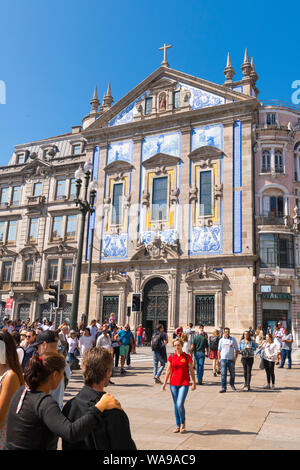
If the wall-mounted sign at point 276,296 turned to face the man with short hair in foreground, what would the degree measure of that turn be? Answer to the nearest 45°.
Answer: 0° — it already faces them

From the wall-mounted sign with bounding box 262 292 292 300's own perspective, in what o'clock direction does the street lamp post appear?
The street lamp post is roughly at 1 o'clock from the wall-mounted sign.

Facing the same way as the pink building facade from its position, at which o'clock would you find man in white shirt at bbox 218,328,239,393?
The man in white shirt is roughly at 12 o'clock from the pink building facade.

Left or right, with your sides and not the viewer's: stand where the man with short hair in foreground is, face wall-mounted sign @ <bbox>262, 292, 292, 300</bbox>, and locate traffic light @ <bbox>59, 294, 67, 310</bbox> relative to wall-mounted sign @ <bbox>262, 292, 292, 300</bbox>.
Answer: left

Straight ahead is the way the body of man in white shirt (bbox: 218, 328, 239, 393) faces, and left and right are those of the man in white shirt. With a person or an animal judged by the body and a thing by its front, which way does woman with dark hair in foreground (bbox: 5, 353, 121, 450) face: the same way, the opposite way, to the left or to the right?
the opposite way

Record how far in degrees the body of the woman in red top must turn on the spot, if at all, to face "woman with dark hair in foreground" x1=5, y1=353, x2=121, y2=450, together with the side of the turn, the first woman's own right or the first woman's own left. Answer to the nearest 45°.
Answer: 0° — they already face them

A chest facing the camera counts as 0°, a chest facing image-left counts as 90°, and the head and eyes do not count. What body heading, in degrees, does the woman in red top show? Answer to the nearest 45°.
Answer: approximately 0°

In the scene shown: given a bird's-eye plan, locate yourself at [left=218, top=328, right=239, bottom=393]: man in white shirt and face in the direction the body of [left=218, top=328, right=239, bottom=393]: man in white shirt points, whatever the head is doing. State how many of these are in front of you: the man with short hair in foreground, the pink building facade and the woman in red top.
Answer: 2

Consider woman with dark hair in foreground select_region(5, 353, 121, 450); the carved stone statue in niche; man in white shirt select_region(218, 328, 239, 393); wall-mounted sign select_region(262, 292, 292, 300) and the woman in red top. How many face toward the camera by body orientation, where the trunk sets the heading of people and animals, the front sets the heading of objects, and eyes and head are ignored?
4

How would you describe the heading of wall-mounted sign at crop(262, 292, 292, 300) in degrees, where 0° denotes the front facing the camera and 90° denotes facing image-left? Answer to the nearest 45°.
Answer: approximately 0°
